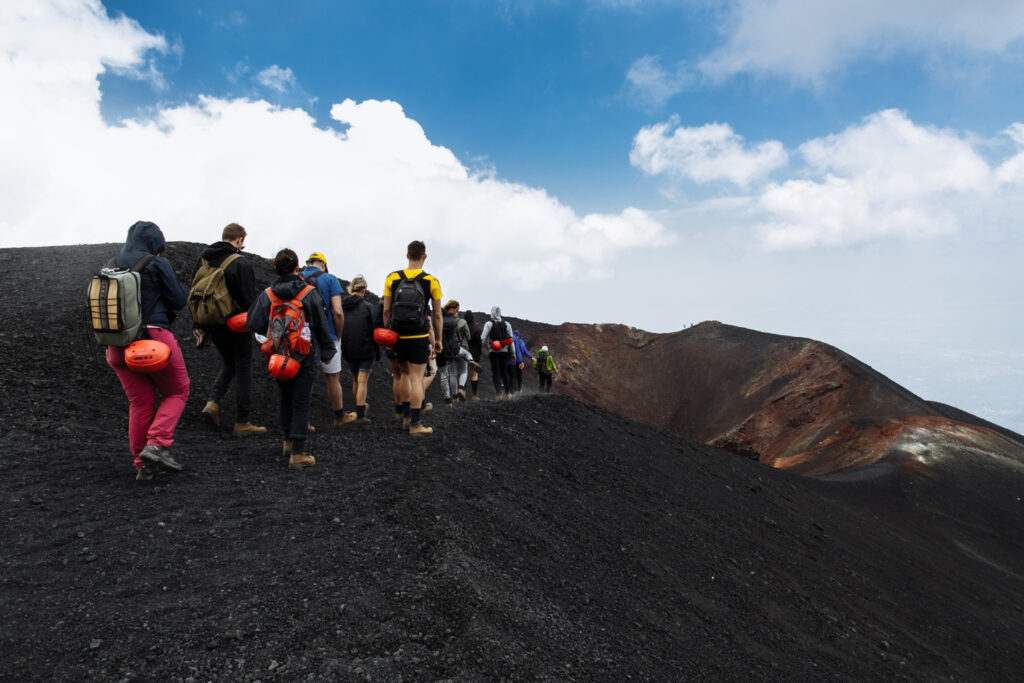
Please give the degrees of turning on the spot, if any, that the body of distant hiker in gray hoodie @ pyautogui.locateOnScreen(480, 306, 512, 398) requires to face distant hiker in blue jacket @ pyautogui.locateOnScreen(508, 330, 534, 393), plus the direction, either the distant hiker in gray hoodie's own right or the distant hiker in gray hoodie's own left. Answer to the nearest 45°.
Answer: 0° — they already face them

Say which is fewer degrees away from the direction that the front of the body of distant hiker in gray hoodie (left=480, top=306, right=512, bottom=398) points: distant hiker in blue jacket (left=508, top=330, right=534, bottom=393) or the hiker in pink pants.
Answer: the distant hiker in blue jacket

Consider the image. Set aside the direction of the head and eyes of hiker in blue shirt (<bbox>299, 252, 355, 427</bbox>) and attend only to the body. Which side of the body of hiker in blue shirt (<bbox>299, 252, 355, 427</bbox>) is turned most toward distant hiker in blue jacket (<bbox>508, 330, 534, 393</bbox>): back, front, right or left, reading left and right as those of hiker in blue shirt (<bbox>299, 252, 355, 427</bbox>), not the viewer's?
front

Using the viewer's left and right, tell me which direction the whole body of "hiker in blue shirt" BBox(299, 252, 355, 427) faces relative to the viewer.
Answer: facing away from the viewer and to the right of the viewer

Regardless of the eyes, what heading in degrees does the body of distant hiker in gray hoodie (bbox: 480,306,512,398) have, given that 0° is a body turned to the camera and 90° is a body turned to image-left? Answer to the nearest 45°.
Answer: approximately 180°

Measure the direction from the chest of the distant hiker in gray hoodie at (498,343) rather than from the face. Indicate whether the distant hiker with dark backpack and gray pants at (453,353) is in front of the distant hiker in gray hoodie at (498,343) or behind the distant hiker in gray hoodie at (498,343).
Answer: behind

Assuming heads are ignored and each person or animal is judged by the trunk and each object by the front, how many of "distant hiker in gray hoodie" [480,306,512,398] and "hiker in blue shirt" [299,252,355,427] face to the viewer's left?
0

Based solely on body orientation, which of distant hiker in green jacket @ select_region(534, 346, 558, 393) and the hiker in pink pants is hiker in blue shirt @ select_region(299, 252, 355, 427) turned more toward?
the distant hiker in green jacket

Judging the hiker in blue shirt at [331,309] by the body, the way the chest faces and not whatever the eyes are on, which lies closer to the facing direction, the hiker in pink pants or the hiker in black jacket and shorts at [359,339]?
the hiker in black jacket and shorts

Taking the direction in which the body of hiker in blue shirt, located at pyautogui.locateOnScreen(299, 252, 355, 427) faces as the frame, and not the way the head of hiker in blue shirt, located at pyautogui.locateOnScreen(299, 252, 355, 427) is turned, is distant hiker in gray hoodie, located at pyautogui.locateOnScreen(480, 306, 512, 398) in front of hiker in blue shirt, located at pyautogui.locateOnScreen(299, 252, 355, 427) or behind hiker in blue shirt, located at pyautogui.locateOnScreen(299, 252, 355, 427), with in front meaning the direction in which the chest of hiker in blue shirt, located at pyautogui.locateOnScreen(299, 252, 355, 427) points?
in front

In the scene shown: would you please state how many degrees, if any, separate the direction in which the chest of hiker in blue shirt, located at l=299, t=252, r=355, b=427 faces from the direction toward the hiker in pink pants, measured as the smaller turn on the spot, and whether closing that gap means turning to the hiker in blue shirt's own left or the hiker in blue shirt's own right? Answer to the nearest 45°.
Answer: approximately 180°

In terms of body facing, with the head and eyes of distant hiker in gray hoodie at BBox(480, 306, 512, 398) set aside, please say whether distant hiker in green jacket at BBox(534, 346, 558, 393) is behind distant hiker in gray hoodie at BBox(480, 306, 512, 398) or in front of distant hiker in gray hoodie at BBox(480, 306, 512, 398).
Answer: in front

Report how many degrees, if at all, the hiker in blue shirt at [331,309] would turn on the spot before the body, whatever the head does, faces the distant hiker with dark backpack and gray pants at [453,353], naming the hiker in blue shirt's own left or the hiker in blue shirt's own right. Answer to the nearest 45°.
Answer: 0° — they already face them
